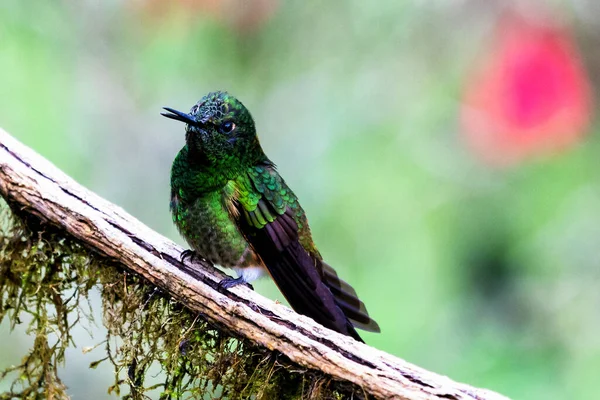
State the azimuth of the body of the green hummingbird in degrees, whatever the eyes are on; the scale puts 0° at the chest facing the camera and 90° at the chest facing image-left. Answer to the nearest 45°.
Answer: approximately 45°
